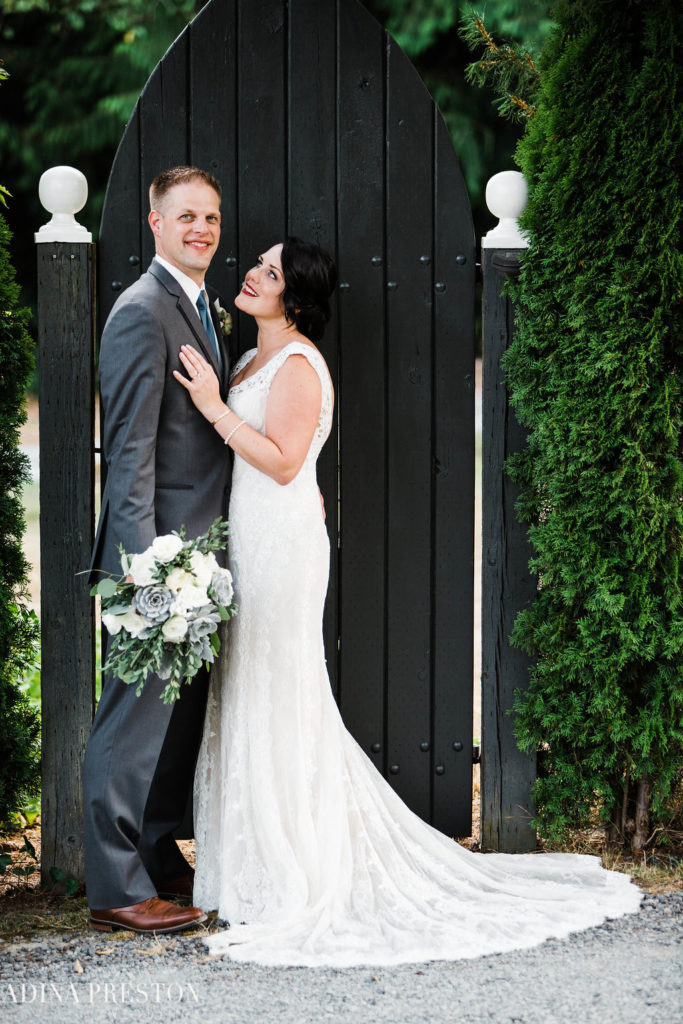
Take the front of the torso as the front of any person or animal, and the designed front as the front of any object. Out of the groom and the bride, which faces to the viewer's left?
the bride

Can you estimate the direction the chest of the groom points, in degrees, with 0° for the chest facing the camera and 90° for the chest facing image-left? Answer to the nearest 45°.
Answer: approximately 315°

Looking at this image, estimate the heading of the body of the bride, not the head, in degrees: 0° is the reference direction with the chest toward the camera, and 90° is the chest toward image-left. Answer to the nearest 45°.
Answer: approximately 90°

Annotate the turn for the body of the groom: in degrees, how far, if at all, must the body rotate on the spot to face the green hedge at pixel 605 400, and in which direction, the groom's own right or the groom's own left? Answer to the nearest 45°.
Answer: approximately 45° to the groom's own left

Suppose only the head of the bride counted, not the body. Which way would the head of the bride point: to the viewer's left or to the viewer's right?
to the viewer's left
